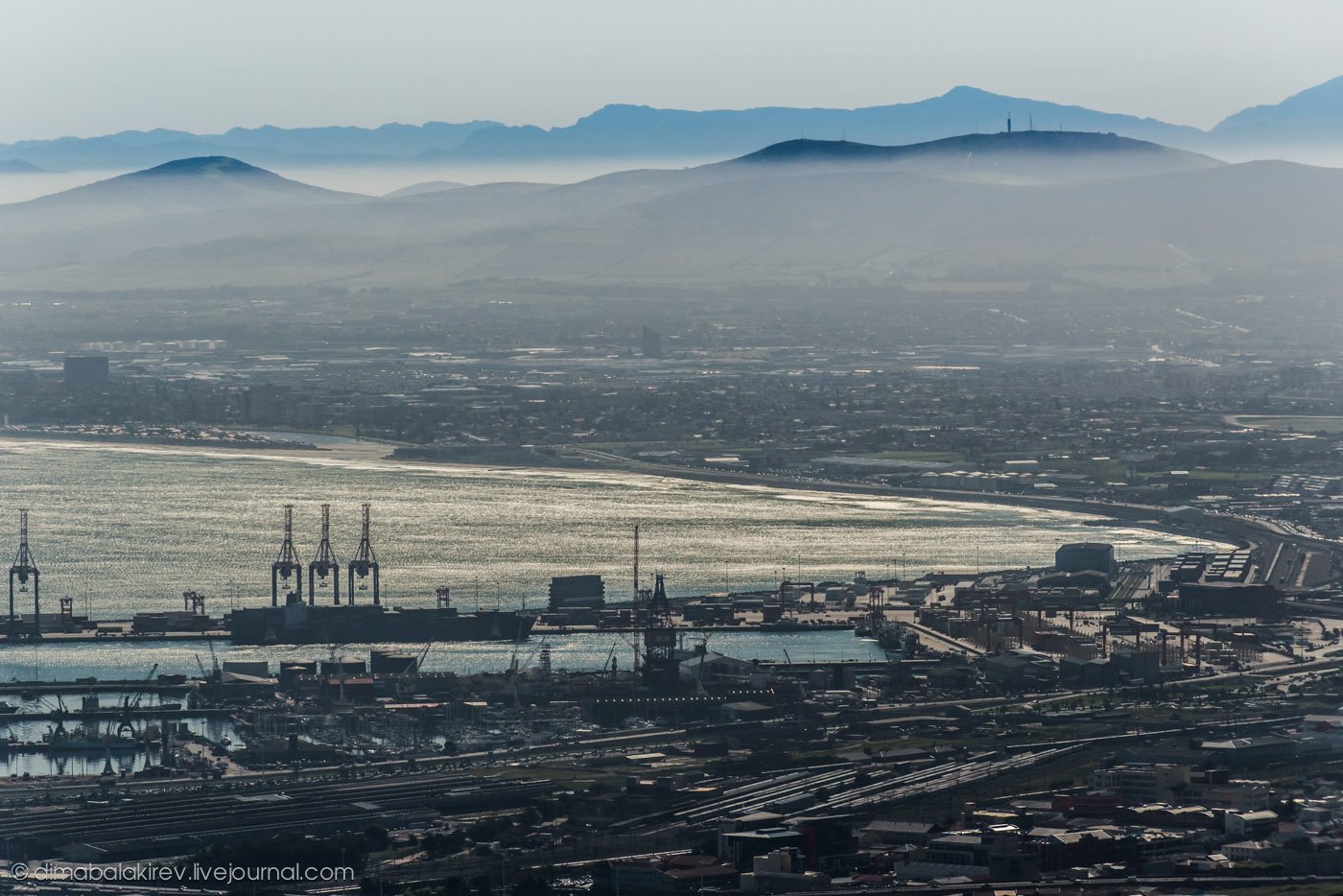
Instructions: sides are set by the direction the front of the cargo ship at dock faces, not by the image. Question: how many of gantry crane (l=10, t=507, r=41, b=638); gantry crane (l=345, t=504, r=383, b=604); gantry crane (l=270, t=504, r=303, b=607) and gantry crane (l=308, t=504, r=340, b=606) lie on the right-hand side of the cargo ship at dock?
0

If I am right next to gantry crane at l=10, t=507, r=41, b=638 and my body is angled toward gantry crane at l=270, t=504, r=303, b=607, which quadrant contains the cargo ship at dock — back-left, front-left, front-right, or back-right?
front-right

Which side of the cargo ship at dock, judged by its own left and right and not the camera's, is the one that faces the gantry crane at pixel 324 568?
left

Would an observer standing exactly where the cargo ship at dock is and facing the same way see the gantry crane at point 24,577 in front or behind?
behind

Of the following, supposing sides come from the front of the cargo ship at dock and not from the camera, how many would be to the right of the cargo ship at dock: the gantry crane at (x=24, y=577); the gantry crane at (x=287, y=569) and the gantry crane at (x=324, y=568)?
0

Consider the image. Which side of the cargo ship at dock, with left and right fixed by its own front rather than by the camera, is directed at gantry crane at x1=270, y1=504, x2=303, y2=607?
left

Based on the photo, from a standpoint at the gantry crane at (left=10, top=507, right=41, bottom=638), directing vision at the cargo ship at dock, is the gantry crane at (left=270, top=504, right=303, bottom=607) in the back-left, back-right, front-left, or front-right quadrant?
front-left

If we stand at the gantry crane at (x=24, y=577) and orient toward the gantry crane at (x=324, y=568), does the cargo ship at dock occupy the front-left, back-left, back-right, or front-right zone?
front-right

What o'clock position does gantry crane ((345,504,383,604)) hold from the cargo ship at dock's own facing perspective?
The gantry crane is roughly at 9 o'clock from the cargo ship at dock.

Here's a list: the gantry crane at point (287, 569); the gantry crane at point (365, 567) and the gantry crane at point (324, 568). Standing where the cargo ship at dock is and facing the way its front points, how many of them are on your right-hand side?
0

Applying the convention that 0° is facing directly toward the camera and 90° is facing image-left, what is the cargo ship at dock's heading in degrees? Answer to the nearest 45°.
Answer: approximately 270°
